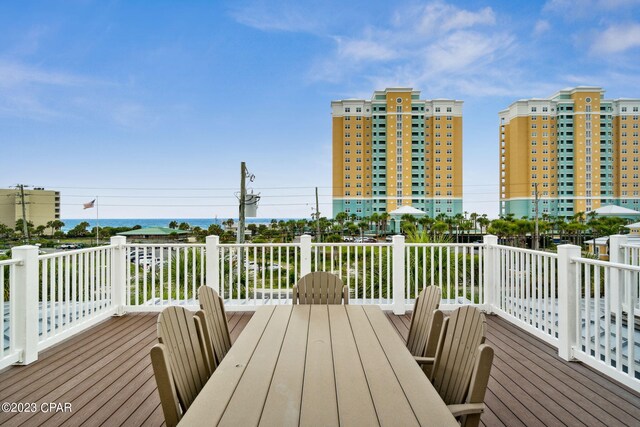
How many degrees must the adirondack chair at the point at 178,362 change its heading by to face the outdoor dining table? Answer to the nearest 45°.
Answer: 0° — it already faces it

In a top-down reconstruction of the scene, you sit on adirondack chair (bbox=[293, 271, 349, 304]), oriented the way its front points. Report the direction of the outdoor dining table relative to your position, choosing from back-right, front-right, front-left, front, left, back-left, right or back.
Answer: front

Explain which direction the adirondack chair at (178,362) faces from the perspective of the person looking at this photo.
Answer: facing the viewer and to the right of the viewer

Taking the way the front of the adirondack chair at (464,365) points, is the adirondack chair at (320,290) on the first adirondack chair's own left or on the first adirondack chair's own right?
on the first adirondack chair's own right

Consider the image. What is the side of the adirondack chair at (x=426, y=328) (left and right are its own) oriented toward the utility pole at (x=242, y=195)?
right

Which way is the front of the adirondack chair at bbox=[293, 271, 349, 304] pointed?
toward the camera

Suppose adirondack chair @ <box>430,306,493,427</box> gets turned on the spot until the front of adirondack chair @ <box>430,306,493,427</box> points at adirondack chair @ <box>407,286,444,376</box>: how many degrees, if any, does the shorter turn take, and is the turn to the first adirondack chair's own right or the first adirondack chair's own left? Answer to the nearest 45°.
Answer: approximately 135° to the first adirondack chair's own right

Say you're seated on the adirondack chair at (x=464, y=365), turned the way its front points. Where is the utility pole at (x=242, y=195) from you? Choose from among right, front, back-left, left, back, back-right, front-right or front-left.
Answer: right

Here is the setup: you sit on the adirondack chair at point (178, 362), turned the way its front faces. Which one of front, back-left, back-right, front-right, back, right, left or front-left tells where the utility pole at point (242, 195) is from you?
back-left

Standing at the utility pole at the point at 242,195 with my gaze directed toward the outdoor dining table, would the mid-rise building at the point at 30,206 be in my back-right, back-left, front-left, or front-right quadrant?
back-right

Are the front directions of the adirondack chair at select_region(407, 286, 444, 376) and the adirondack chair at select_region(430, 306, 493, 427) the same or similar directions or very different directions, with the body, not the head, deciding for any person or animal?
same or similar directions

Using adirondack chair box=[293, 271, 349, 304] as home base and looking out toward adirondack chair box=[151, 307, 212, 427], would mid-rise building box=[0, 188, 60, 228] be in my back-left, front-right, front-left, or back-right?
back-right

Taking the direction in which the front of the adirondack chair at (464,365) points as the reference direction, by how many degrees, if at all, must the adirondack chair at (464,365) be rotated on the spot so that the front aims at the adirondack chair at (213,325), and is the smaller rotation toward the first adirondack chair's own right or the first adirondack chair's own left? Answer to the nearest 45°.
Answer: approximately 45° to the first adirondack chair's own right

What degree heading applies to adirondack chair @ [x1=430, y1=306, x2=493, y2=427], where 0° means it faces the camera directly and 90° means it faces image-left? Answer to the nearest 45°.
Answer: approximately 45°

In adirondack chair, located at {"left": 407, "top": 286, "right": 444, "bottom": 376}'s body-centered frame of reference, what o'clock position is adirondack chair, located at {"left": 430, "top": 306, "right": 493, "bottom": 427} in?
adirondack chair, located at {"left": 430, "top": 306, "right": 493, "bottom": 427} is roughly at 10 o'clock from adirondack chair, located at {"left": 407, "top": 286, "right": 444, "bottom": 376}.

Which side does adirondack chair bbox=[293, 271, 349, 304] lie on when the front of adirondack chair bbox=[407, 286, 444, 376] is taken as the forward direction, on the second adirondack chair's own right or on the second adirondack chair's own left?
on the second adirondack chair's own right
